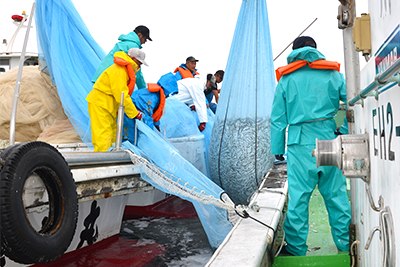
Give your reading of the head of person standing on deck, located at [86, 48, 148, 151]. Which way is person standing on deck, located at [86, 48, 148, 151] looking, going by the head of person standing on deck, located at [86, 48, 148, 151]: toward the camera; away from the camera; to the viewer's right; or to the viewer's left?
to the viewer's right

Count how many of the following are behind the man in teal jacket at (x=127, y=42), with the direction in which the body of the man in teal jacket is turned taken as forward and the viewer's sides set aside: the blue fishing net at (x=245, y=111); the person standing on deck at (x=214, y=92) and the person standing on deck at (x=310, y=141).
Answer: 0

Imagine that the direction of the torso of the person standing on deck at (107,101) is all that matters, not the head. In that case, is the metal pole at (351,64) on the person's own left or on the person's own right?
on the person's own right

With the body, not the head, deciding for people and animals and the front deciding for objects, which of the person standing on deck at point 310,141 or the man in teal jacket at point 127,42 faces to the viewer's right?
the man in teal jacket

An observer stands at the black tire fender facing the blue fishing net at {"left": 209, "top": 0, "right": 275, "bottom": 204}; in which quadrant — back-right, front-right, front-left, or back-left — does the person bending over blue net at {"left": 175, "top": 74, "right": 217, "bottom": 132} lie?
front-left

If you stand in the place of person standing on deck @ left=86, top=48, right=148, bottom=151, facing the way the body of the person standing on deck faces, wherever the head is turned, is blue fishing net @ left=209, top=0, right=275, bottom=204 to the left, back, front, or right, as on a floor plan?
front

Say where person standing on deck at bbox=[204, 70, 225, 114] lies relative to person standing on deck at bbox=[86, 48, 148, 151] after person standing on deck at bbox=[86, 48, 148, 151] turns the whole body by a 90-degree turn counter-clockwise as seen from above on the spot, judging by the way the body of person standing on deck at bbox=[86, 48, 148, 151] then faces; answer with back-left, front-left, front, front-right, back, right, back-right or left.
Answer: front-right

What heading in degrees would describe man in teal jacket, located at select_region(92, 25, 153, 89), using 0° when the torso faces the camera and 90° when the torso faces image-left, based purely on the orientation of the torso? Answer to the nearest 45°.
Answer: approximately 270°

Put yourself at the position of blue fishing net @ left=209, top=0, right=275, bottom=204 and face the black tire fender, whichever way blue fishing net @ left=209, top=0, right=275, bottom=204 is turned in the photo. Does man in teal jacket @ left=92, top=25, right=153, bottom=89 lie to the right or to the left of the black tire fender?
right

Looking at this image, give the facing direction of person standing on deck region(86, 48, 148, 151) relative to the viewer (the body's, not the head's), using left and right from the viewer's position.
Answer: facing to the right of the viewer
